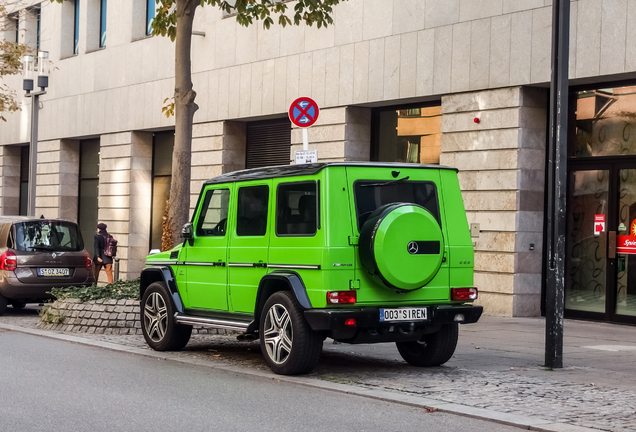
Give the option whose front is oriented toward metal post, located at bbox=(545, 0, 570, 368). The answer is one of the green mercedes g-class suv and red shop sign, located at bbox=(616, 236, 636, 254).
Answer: the red shop sign

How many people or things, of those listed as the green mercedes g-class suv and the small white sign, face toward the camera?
1

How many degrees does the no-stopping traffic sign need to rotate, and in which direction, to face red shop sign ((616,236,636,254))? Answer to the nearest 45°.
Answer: approximately 90° to its left

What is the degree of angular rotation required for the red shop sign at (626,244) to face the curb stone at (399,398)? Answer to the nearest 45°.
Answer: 0° — it already faces it

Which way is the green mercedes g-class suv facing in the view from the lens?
facing away from the viewer and to the left of the viewer

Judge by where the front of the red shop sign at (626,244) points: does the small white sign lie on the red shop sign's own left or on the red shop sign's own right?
on the red shop sign's own right

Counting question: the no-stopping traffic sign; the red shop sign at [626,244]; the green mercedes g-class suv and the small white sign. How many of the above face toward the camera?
3

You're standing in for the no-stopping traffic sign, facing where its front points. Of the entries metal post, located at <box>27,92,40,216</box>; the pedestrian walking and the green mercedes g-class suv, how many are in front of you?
1

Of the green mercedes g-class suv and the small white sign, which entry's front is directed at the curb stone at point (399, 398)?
the small white sign

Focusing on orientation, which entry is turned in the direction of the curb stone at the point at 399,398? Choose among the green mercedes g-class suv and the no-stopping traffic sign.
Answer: the no-stopping traffic sign
